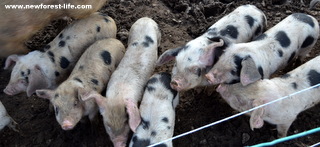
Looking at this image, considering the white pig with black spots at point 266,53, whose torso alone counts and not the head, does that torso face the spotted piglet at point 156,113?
yes

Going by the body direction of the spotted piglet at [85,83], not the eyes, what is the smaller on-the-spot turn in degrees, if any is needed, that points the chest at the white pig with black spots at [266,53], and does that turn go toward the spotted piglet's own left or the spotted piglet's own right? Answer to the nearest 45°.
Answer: approximately 135° to the spotted piglet's own left

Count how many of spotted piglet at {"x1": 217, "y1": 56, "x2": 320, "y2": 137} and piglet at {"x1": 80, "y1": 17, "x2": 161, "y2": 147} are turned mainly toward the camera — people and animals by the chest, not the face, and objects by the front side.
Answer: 1

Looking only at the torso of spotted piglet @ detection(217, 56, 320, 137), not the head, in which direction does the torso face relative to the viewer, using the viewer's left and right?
facing to the left of the viewer

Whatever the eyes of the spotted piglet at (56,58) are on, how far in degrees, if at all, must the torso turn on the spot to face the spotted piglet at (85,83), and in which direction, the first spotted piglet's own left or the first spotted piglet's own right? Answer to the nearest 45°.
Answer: approximately 45° to the first spotted piglet's own left

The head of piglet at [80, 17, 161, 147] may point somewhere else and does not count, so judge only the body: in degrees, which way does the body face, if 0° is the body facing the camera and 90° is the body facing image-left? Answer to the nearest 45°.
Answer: approximately 0°

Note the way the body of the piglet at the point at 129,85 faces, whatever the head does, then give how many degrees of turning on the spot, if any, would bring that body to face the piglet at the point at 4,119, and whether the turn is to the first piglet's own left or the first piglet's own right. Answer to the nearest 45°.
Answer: approximately 90° to the first piglet's own right

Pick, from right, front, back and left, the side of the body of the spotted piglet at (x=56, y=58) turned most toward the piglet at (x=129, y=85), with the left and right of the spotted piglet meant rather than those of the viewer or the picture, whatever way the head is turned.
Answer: left

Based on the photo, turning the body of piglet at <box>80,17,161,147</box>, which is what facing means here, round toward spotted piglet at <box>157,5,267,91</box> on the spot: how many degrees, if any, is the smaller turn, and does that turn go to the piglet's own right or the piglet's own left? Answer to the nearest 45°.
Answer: approximately 90° to the piglet's own left

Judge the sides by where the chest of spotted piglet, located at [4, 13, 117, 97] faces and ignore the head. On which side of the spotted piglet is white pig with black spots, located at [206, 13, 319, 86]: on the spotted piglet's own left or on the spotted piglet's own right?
on the spotted piglet's own left
